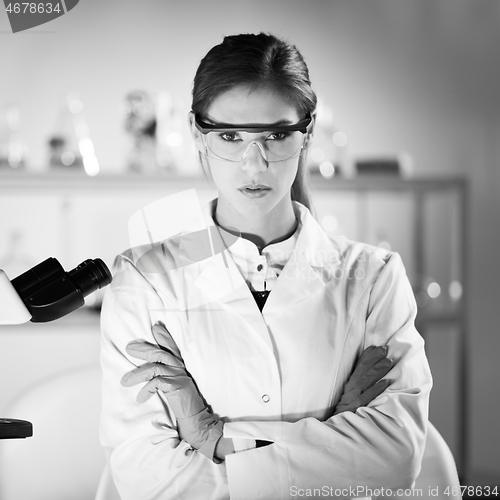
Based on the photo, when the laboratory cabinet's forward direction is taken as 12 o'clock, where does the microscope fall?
The microscope is roughly at 1 o'clock from the laboratory cabinet.

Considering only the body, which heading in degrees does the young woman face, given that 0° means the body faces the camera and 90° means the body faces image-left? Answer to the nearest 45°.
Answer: approximately 0°

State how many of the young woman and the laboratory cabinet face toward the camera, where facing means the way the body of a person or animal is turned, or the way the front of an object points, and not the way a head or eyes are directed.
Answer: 2

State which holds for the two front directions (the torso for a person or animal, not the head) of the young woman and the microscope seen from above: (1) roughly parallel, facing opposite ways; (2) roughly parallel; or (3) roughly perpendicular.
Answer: roughly perpendicular

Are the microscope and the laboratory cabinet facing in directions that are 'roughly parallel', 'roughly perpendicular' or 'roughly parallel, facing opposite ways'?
roughly perpendicular

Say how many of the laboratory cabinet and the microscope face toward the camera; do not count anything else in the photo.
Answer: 1

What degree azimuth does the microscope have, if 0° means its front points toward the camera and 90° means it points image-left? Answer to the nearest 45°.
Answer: approximately 270°
